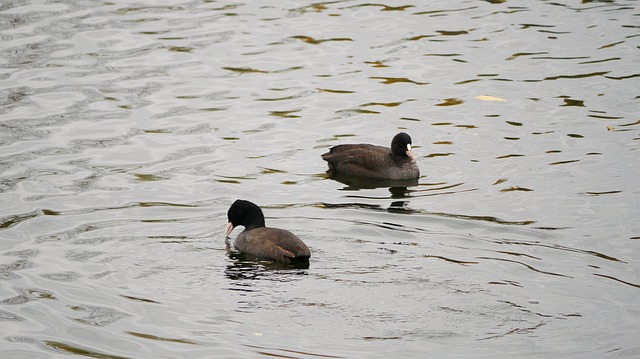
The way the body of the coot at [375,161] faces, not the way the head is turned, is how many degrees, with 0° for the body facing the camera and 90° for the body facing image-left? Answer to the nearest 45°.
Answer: approximately 270°

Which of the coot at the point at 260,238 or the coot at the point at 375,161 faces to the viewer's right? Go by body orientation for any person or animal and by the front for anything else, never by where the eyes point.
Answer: the coot at the point at 375,161

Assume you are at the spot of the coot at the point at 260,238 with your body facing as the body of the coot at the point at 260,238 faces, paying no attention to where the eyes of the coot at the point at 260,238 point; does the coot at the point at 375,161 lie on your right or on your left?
on your right

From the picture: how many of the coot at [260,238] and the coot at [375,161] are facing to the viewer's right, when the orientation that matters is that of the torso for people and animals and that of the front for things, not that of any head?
1

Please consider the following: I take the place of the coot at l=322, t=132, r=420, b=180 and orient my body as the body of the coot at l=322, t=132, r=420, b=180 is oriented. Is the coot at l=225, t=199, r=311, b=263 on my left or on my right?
on my right

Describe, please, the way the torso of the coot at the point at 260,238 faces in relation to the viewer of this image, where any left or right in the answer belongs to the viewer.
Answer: facing away from the viewer and to the left of the viewer
